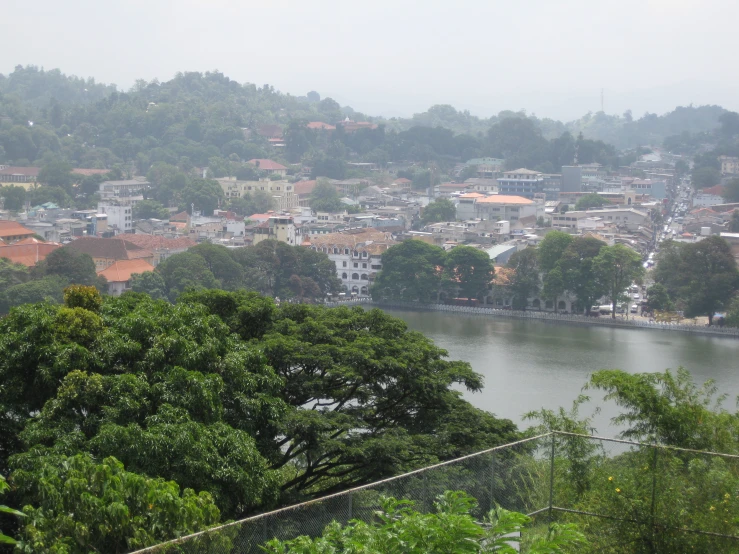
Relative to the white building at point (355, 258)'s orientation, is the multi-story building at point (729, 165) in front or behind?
behind

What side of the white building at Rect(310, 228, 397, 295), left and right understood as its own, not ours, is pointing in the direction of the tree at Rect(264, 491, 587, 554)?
front

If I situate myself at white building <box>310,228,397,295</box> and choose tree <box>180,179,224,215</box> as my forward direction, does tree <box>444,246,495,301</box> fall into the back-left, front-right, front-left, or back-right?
back-right

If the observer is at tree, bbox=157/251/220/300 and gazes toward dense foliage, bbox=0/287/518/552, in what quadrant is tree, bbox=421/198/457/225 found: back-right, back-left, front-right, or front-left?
back-left

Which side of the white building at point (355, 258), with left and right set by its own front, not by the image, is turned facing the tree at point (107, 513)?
front

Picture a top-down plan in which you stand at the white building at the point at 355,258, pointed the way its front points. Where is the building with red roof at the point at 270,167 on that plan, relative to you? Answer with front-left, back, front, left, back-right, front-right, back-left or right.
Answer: back

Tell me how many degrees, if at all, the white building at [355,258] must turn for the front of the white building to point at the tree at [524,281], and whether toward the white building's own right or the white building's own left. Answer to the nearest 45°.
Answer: approximately 45° to the white building's own left

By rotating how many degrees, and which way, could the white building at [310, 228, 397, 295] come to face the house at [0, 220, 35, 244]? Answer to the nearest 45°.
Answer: approximately 90° to its right

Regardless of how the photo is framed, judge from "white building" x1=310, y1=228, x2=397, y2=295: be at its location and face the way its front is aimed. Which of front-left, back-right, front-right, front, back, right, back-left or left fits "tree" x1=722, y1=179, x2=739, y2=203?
back-left

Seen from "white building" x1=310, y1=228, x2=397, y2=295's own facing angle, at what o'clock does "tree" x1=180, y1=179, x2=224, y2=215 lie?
The tree is roughly at 5 o'clock from the white building.

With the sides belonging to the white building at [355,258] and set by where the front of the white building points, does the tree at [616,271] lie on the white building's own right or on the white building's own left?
on the white building's own left

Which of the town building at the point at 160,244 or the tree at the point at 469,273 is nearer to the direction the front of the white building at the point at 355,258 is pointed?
the tree

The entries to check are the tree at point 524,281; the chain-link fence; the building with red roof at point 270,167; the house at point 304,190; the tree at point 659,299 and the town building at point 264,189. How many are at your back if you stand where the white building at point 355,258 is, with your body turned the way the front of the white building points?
3

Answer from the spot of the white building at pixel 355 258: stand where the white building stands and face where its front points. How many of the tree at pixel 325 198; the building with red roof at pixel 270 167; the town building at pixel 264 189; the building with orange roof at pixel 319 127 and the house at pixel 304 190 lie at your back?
5

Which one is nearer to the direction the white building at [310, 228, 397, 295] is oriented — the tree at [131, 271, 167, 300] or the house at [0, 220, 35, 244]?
the tree

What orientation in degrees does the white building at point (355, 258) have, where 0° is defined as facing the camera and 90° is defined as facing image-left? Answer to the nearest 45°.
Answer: approximately 0°

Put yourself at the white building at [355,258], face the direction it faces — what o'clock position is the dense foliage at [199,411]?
The dense foliage is roughly at 12 o'clock from the white building.

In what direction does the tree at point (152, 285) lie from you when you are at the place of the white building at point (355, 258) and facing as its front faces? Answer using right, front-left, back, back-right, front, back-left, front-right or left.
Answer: front-right

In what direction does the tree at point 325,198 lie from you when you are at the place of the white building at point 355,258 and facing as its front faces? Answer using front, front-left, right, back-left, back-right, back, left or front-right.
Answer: back
